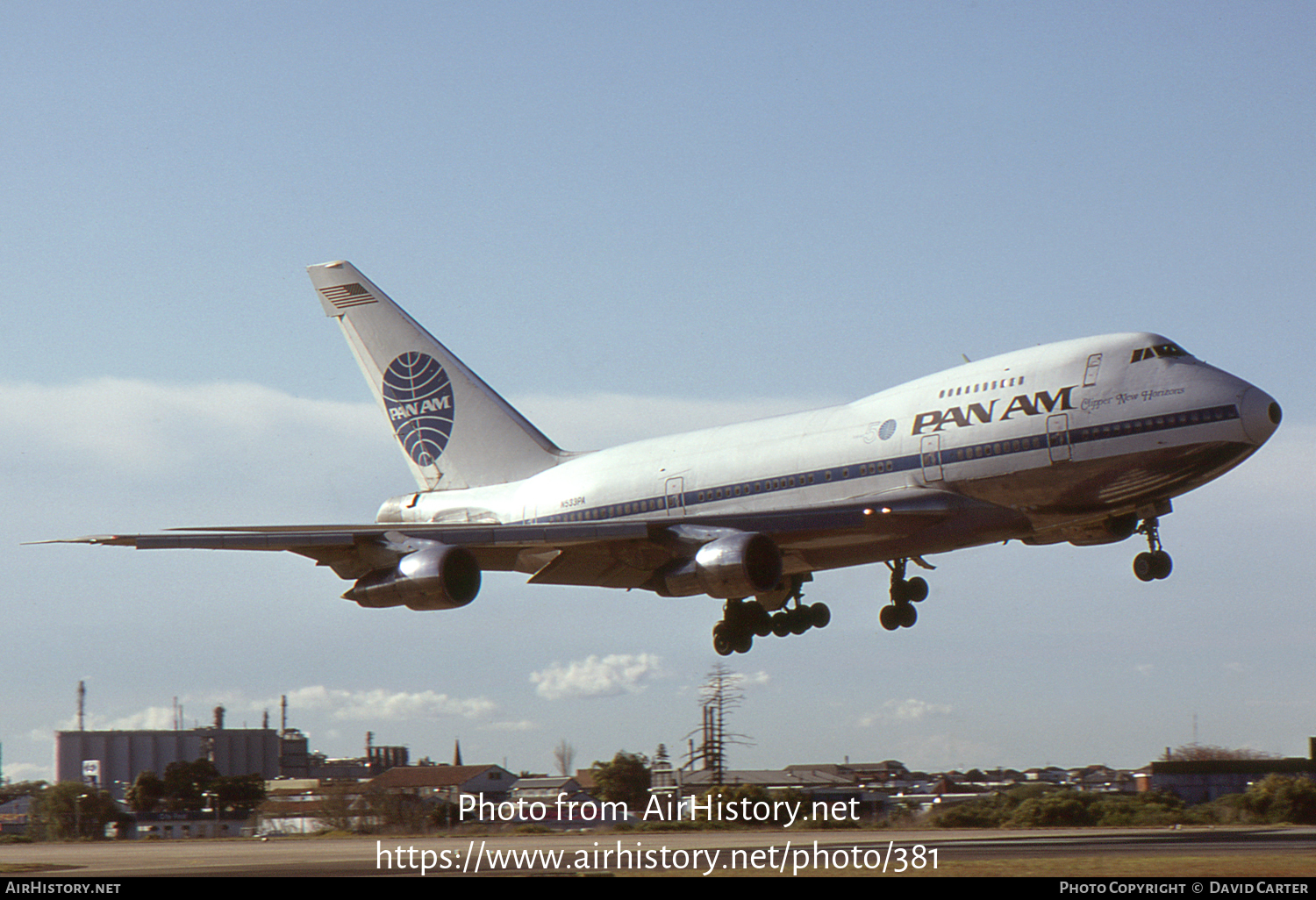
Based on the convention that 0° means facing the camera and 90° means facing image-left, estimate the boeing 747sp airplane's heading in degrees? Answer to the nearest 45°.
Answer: approximately 315°

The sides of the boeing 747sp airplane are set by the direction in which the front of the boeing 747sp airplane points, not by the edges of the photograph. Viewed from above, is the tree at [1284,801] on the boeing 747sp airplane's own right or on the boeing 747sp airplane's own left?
on the boeing 747sp airplane's own left
